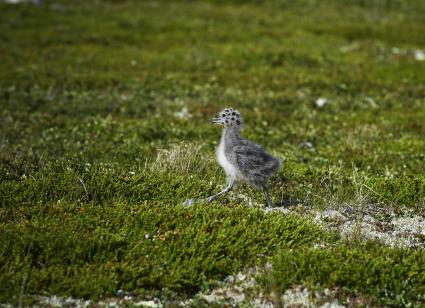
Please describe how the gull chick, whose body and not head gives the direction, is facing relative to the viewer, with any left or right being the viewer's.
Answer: facing to the left of the viewer
